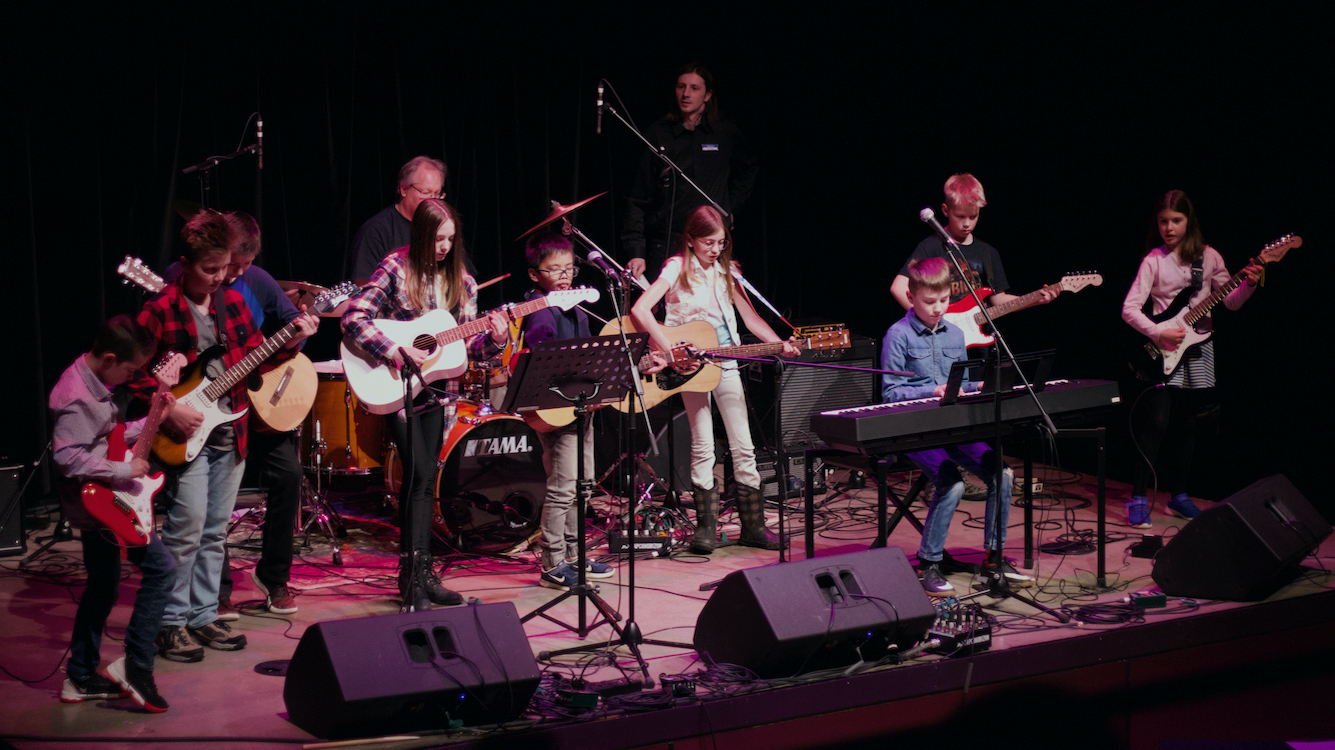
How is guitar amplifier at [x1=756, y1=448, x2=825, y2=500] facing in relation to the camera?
toward the camera

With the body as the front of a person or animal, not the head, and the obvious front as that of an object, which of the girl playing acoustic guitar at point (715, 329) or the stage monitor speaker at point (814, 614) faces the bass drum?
the stage monitor speaker

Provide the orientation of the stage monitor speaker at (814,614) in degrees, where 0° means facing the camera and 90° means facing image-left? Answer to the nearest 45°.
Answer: approximately 135°

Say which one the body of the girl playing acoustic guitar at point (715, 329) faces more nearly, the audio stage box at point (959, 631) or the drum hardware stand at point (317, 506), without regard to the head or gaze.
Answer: the audio stage box

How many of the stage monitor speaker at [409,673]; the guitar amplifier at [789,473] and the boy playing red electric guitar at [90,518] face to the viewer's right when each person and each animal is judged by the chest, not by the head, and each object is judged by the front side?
1

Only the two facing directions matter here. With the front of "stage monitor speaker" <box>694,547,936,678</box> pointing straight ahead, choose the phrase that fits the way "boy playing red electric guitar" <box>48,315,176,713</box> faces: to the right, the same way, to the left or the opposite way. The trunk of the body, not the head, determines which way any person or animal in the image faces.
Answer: to the right

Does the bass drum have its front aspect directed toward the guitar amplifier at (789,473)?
no

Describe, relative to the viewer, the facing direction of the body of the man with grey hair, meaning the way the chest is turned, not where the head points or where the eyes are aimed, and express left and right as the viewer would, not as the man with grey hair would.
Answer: facing the viewer and to the right of the viewer

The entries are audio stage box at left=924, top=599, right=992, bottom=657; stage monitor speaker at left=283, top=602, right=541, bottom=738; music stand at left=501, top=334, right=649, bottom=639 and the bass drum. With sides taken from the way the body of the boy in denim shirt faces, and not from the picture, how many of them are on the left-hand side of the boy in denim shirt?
0

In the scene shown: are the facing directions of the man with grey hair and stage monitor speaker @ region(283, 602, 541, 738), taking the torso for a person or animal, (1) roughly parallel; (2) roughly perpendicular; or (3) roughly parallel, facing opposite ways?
roughly parallel, facing opposite ways

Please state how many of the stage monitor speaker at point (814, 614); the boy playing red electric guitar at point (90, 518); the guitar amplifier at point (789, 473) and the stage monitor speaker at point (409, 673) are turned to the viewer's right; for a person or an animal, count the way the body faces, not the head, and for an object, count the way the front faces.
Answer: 1

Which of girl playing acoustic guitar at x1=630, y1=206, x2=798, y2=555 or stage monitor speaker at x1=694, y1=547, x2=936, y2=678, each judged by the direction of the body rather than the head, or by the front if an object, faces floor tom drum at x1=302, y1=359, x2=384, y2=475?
the stage monitor speaker

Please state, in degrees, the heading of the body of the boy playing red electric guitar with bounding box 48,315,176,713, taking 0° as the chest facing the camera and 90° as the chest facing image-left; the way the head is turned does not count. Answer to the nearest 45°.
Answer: approximately 270°

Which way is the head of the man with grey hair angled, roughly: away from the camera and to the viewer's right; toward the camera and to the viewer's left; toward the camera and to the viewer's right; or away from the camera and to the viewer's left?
toward the camera and to the viewer's right

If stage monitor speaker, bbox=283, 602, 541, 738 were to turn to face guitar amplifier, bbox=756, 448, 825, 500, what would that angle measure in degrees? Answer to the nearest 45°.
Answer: approximately 90° to its right

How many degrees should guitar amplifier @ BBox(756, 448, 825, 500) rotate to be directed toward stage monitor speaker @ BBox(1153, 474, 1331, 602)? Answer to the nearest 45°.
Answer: approximately 45° to its left

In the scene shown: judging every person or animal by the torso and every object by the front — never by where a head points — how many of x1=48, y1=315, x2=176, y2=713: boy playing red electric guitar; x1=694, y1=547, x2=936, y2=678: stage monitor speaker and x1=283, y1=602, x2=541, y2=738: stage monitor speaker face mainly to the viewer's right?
1
